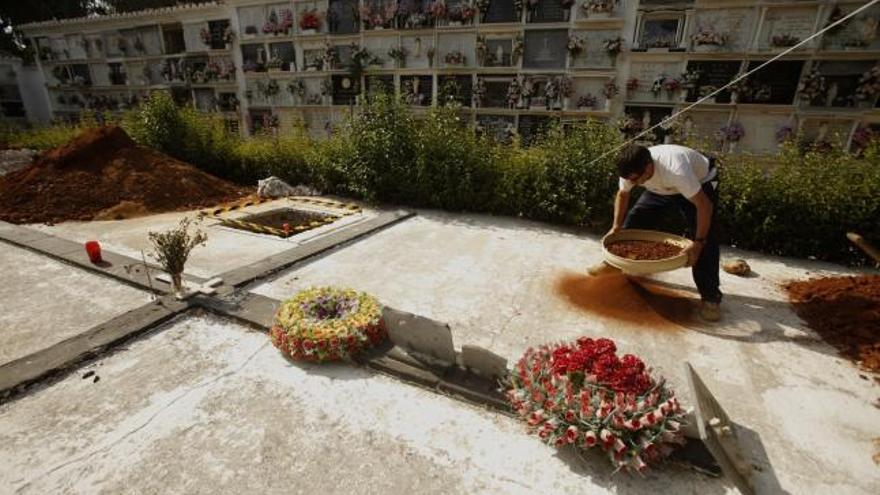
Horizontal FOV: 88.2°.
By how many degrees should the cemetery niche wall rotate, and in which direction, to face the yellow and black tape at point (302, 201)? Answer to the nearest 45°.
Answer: approximately 45° to its right

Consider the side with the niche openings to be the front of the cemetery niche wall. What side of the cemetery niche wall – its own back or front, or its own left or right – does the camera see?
front

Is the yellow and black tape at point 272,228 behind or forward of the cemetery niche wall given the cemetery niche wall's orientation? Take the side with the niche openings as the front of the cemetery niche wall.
forward

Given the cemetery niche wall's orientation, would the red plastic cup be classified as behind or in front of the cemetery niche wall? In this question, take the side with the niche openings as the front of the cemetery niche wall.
in front

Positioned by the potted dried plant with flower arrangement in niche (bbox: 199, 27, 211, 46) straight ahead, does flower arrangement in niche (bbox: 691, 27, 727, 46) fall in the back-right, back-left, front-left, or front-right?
front-right

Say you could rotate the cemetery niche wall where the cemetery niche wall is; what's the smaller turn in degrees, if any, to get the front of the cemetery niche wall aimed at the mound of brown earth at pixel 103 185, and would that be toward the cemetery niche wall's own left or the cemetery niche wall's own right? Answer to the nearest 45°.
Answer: approximately 45° to the cemetery niche wall's own right

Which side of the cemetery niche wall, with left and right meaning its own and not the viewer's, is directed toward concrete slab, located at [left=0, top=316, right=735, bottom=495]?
front

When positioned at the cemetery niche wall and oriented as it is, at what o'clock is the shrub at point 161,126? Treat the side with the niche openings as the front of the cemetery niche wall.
The shrub is roughly at 2 o'clock from the cemetery niche wall.

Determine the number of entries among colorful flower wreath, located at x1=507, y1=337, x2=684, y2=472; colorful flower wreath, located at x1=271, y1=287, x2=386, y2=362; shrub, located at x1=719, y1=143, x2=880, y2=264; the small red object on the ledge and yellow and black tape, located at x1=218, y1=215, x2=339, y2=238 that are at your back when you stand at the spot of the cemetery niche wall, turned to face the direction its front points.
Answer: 0

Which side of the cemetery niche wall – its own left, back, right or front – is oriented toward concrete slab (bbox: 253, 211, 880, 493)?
front

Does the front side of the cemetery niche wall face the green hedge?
yes

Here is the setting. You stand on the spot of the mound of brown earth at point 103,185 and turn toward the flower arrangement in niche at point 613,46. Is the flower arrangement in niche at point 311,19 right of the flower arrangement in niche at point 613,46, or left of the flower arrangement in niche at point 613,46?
left

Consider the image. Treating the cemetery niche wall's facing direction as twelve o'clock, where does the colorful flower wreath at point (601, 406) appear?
The colorful flower wreath is roughly at 12 o'clock from the cemetery niche wall.

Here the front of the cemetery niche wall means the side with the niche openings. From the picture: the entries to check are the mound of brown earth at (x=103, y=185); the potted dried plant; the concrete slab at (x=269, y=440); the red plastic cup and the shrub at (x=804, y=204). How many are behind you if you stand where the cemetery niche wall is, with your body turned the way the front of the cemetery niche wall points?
0
